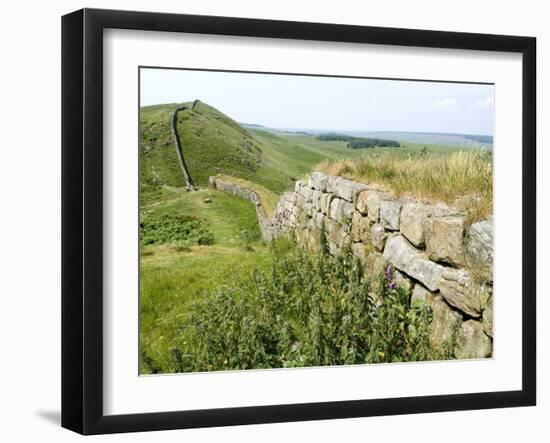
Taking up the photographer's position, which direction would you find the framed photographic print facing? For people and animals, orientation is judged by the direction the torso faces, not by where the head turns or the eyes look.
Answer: facing the viewer and to the right of the viewer
